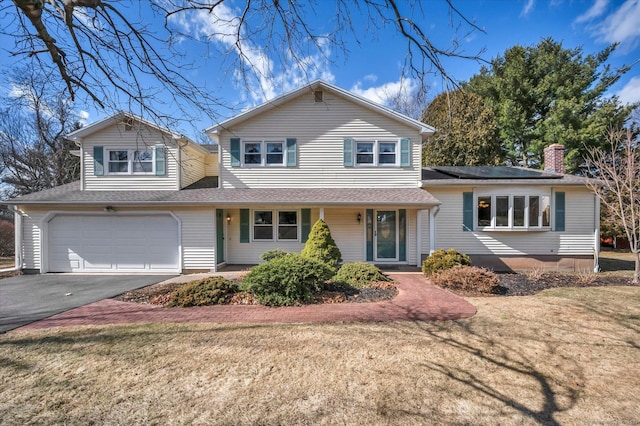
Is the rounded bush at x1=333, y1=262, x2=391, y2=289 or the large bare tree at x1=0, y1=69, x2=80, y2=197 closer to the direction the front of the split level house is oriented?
the rounded bush

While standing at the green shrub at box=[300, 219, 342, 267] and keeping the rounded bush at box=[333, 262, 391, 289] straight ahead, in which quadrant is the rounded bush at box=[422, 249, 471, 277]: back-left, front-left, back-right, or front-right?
front-left

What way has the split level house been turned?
toward the camera

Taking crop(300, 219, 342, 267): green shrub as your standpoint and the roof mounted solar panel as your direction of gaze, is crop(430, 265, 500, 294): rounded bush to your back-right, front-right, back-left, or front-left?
front-right

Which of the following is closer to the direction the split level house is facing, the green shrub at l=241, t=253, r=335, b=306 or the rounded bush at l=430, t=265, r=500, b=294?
the green shrub

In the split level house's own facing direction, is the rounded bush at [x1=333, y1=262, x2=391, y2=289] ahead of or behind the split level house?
ahead

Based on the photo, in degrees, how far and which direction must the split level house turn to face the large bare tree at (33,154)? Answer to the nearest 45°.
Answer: approximately 135° to its right

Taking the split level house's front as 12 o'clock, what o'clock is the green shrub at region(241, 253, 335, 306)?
The green shrub is roughly at 12 o'clock from the split level house.
